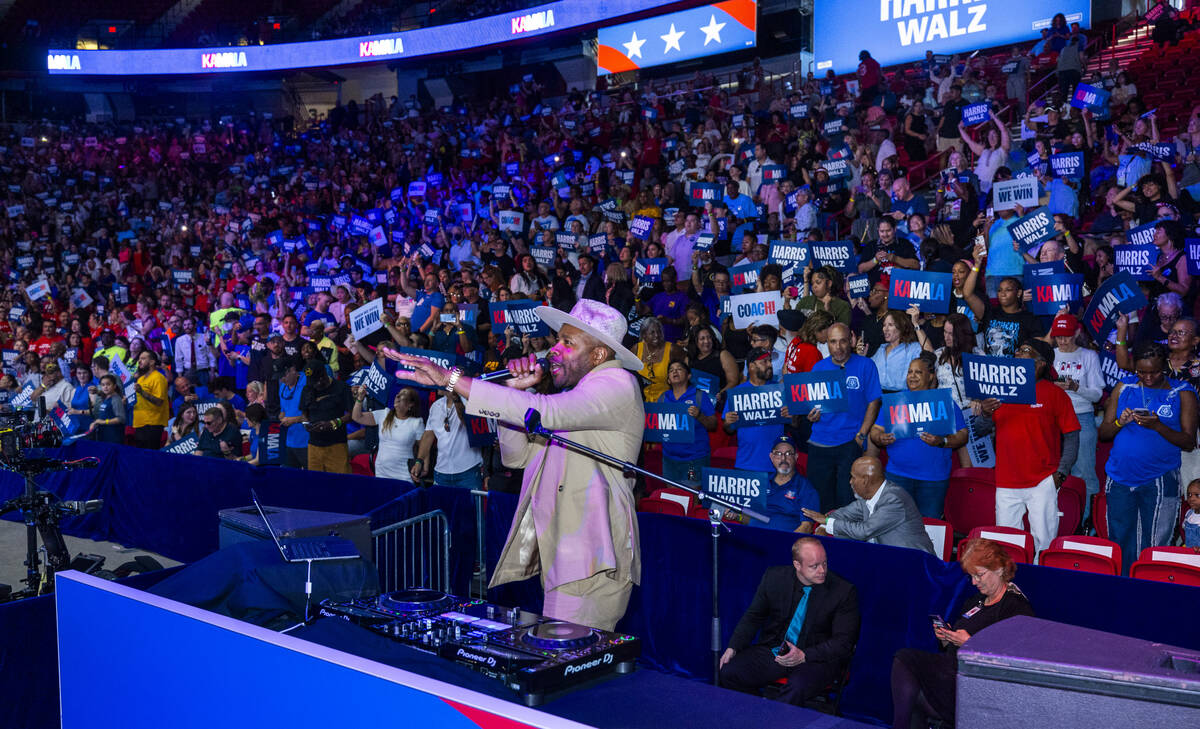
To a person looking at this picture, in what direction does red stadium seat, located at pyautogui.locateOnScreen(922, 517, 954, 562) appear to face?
facing the viewer and to the left of the viewer

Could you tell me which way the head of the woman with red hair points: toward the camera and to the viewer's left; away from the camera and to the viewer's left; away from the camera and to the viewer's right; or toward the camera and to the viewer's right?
toward the camera and to the viewer's left

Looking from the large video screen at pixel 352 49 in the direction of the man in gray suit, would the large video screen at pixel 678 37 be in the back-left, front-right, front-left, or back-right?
front-left

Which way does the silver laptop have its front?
to the viewer's right

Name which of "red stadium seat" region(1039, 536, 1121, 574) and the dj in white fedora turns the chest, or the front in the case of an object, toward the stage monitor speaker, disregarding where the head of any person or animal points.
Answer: the red stadium seat

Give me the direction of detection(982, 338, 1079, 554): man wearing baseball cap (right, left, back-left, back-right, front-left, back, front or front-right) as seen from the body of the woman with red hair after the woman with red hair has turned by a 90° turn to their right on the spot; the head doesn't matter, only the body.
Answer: front-right

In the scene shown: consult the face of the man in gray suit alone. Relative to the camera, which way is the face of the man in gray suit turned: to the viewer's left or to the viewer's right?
to the viewer's left

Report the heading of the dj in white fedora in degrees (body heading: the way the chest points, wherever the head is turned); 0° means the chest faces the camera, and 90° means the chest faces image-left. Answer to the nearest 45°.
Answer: approximately 90°

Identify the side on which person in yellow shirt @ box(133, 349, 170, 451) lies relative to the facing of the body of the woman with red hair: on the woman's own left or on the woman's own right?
on the woman's own right

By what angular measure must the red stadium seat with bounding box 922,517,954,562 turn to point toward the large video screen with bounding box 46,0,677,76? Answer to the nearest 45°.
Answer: approximately 90° to its right

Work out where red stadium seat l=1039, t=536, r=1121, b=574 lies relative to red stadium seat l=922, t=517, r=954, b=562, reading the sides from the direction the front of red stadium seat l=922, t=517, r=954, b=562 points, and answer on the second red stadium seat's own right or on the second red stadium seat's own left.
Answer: on the second red stadium seat's own left

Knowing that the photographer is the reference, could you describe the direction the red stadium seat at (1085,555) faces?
facing the viewer

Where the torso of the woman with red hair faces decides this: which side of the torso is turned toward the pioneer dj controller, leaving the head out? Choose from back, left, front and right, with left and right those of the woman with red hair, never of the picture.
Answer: front
